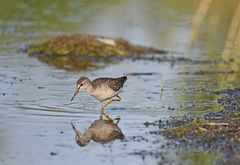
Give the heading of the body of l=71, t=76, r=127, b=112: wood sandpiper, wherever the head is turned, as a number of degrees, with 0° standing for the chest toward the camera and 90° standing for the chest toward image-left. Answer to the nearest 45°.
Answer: approximately 90°
